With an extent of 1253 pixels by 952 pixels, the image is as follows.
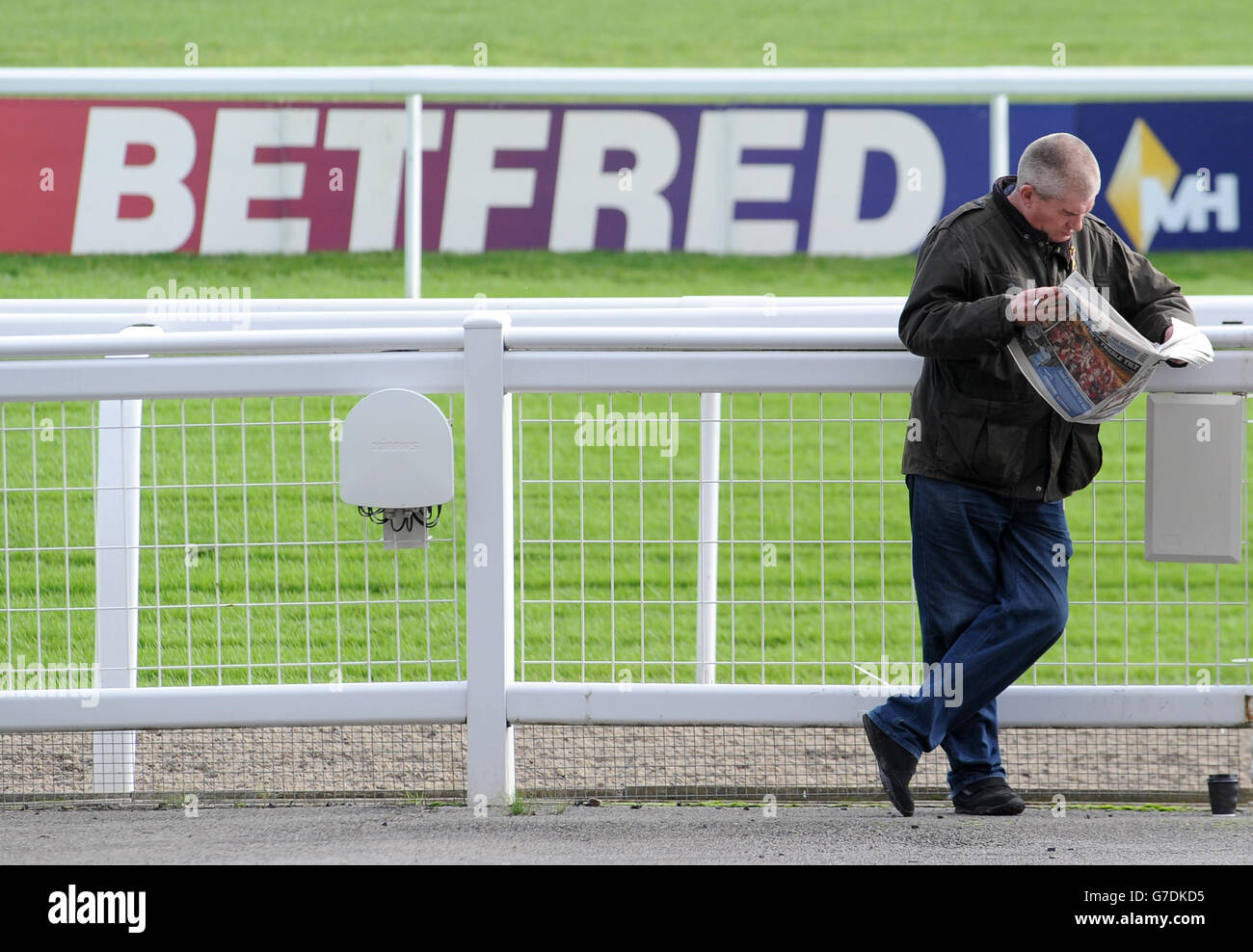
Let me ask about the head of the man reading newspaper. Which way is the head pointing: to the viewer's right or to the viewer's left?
to the viewer's right

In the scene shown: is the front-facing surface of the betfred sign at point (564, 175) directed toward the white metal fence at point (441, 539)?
yes

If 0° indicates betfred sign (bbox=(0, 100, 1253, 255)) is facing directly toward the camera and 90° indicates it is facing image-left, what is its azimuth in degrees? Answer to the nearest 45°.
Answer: approximately 0°

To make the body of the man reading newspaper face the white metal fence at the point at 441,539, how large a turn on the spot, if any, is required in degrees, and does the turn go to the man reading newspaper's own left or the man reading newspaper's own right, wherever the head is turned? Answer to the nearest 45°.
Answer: approximately 135° to the man reading newspaper's own right

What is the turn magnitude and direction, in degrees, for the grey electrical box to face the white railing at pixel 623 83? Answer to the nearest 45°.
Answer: approximately 135° to its right

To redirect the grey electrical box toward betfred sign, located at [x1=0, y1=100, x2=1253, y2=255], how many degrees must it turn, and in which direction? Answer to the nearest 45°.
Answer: approximately 135° to its right

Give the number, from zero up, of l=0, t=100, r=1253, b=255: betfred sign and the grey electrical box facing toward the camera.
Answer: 2

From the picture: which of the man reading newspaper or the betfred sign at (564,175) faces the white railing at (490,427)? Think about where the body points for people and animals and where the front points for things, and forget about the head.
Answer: the betfred sign

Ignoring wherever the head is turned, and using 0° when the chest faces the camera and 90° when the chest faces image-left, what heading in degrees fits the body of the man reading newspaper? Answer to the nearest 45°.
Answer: approximately 315°

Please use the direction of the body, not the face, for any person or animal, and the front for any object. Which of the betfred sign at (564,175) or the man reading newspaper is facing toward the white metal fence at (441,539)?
the betfred sign
